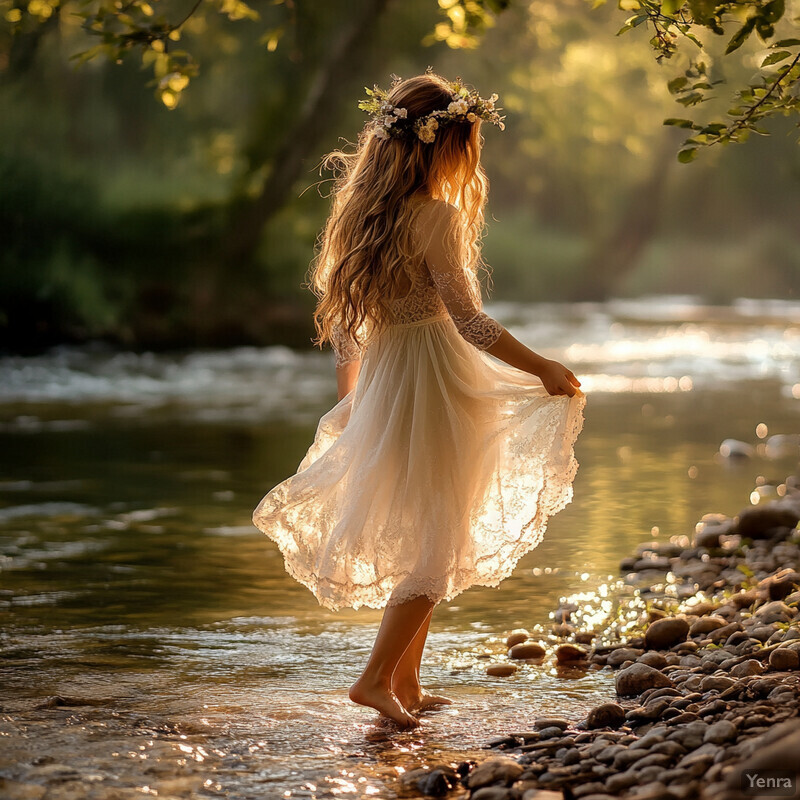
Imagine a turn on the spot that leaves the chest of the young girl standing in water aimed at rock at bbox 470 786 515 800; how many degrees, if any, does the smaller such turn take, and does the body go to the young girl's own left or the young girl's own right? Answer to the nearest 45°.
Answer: approximately 135° to the young girl's own right

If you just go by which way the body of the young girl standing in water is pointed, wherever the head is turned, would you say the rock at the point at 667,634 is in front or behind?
in front

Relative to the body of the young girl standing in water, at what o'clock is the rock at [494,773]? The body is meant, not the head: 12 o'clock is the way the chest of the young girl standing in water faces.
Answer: The rock is roughly at 4 o'clock from the young girl standing in water.

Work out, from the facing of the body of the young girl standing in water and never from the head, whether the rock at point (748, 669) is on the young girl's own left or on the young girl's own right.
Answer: on the young girl's own right

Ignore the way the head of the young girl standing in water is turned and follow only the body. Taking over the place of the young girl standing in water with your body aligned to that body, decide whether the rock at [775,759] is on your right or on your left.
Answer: on your right

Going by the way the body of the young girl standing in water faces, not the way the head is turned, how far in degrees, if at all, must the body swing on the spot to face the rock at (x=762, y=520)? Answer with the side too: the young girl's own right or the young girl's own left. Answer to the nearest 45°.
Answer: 0° — they already face it

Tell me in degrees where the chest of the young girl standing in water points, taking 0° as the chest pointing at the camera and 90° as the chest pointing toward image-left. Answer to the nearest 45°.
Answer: approximately 225°

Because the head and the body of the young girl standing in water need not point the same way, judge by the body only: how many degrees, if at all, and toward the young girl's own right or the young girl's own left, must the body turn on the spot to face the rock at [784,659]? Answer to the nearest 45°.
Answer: approximately 45° to the young girl's own right

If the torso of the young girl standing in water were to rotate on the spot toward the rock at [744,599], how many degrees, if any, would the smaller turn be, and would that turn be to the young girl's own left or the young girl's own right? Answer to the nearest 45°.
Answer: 0° — they already face it

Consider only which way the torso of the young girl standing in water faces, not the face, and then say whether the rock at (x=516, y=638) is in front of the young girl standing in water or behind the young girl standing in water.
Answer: in front

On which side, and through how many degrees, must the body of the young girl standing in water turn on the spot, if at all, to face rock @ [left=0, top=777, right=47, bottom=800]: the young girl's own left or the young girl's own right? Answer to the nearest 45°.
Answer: approximately 180°

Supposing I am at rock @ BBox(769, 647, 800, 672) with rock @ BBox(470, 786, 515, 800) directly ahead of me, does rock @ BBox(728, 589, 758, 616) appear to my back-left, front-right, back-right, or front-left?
back-right

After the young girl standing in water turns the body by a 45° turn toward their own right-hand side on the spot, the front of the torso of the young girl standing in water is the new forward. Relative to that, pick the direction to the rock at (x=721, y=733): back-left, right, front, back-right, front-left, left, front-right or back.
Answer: front-right
